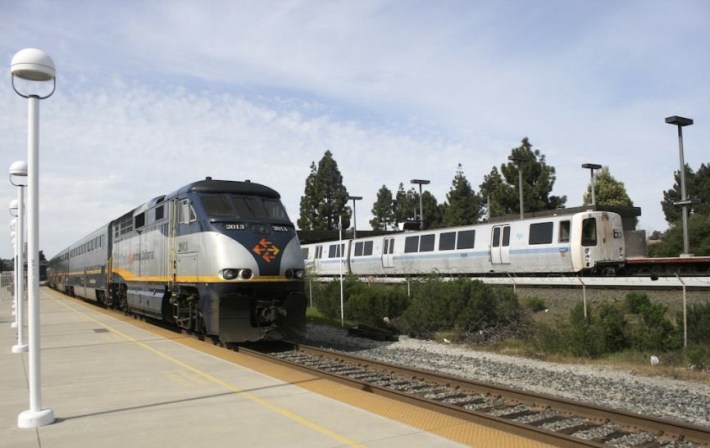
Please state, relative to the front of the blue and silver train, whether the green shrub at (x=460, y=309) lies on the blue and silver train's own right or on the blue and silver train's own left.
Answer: on the blue and silver train's own left

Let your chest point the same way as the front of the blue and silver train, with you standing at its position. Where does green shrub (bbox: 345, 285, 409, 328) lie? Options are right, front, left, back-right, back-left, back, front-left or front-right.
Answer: left

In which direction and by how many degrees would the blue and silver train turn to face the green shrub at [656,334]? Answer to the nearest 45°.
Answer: approximately 45° to its left

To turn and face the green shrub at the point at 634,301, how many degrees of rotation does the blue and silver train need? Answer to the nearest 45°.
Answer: approximately 45° to its left

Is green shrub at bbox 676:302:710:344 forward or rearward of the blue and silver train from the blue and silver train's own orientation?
forward

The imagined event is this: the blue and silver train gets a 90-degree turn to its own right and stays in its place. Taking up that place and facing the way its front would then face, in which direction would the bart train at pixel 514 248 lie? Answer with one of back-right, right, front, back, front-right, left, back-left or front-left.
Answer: back

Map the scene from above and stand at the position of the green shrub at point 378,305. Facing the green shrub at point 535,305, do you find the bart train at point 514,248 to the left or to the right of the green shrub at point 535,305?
left

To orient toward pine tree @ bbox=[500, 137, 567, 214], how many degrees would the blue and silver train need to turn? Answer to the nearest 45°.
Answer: approximately 90° to its left

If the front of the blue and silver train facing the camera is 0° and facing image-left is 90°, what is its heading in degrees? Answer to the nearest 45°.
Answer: approximately 315°

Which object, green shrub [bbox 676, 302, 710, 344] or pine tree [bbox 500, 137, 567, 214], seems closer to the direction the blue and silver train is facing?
the green shrub
